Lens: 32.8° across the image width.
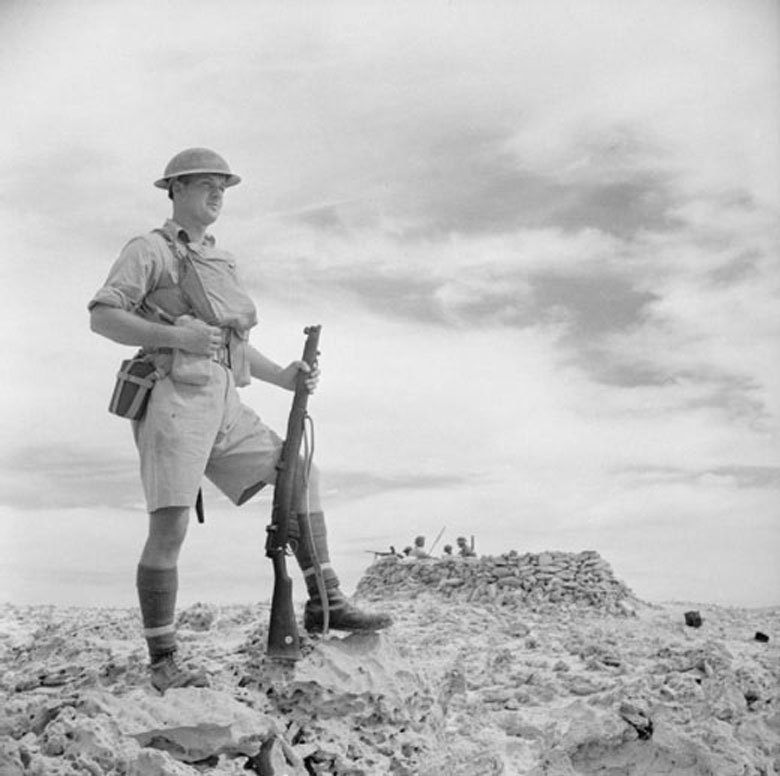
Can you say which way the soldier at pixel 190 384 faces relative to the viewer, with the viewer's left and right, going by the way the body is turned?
facing the viewer and to the right of the viewer

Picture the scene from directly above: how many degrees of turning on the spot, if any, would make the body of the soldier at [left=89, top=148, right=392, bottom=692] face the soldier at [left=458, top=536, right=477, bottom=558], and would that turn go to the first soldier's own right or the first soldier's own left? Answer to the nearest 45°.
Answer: approximately 135° to the first soldier's own left
